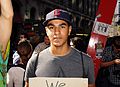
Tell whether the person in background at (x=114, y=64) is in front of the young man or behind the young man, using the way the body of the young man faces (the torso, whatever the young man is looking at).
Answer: behind

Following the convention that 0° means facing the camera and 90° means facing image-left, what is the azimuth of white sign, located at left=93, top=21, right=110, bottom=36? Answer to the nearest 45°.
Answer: approximately 0°

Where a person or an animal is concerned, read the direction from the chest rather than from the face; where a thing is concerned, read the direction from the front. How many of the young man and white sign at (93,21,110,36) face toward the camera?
2

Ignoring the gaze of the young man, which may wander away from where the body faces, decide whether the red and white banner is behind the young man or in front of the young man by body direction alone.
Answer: behind

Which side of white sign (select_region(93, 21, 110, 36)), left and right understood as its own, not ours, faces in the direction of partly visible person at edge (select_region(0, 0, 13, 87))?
front

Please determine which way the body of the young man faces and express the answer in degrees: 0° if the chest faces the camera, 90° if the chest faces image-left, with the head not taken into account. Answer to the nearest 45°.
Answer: approximately 0°

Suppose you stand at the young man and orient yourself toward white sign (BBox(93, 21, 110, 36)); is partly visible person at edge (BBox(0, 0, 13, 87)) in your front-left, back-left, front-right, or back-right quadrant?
back-left

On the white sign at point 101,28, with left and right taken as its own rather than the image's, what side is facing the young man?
front
